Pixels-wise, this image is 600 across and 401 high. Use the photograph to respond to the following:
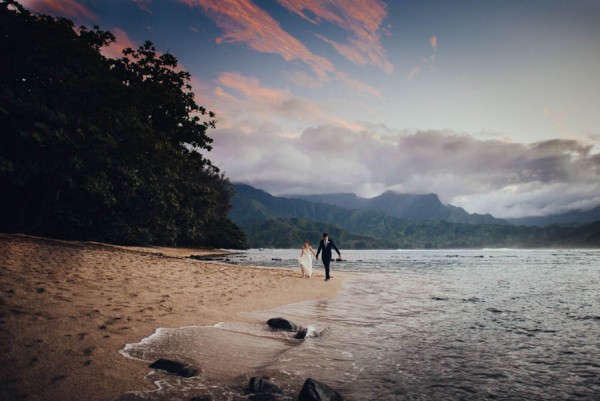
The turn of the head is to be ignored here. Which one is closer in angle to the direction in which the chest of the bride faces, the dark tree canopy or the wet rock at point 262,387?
the wet rock

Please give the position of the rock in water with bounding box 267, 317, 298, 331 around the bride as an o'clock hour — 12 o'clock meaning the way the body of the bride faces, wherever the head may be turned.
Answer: The rock in water is roughly at 12 o'clock from the bride.

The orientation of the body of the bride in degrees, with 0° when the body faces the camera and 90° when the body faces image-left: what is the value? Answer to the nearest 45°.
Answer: approximately 0°

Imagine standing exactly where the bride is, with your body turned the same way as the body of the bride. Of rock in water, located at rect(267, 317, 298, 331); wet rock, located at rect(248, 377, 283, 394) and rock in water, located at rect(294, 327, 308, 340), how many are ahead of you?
3

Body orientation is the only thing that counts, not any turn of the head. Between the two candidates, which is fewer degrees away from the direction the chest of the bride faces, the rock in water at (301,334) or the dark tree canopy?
the rock in water

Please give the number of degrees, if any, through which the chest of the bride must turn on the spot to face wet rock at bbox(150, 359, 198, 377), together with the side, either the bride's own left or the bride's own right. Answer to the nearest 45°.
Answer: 0° — they already face it

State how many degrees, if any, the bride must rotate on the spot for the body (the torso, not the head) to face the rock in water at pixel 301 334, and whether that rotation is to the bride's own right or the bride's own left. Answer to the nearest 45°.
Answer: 0° — they already face it
